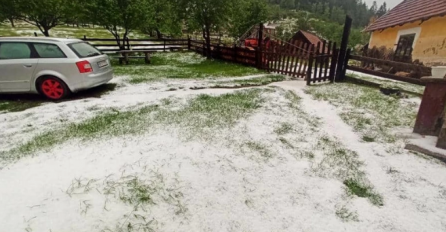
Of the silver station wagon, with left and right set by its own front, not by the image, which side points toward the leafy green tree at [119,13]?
right

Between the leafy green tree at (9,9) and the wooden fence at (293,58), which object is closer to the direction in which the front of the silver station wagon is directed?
the leafy green tree

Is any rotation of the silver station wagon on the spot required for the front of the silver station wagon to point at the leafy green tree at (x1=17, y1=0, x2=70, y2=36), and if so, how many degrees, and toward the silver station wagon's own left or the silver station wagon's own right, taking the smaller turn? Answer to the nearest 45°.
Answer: approximately 45° to the silver station wagon's own right

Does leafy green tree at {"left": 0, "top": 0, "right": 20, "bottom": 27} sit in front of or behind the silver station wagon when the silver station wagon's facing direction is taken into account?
in front

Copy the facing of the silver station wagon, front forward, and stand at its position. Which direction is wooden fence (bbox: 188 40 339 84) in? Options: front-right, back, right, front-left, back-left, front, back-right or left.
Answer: back-right

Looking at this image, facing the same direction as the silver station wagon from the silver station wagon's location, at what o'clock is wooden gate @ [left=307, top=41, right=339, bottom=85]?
The wooden gate is roughly at 5 o'clock from the silver station wagon.

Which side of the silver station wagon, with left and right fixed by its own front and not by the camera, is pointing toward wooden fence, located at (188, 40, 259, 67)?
right

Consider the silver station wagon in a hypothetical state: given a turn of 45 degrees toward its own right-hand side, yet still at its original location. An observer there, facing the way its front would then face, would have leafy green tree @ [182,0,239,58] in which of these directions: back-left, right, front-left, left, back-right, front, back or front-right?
front-right

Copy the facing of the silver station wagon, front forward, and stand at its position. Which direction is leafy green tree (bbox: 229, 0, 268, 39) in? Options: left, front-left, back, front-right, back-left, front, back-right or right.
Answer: right

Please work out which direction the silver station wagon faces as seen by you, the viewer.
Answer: facing away from the viewer and to the left of the viewer
